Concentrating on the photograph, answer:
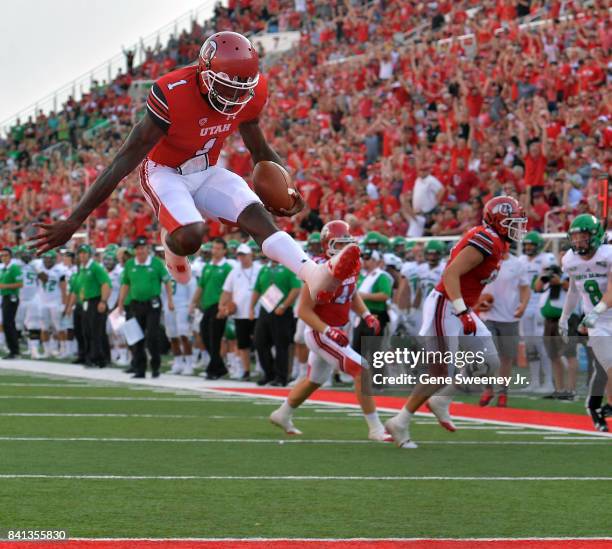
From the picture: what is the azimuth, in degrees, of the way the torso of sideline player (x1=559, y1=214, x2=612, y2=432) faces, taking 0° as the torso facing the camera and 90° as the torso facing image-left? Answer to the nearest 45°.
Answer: approximately 0°

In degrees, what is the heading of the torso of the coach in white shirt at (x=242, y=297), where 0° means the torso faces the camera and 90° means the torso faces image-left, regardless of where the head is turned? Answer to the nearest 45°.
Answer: approximately 0°

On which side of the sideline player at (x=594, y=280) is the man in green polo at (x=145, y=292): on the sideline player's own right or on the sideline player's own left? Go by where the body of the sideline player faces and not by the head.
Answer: on the sideline player's own right
